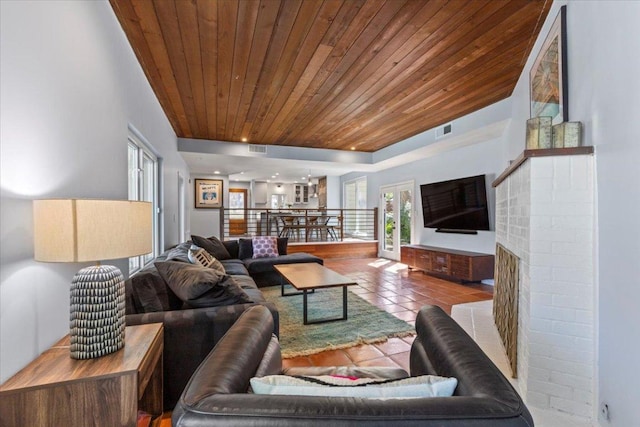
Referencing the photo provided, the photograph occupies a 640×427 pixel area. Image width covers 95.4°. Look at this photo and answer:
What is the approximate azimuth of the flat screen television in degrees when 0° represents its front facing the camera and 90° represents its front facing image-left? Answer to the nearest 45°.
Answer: approximately 45°

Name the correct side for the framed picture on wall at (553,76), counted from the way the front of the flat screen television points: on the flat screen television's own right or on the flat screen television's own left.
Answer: on the flat screen television's own left

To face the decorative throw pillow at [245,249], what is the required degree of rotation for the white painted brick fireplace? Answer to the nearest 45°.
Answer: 0° — it already faces it

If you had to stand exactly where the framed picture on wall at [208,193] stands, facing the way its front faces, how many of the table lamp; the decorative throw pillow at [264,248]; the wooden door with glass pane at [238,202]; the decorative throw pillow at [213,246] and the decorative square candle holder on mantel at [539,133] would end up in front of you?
4

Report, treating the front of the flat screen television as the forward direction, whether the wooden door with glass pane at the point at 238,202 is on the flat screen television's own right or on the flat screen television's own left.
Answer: on the flat screen television's own right

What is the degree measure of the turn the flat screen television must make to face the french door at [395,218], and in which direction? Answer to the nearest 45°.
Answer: approximately 90° to its right

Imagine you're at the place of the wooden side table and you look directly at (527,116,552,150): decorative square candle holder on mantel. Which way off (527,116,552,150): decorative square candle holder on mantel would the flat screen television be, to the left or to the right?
left

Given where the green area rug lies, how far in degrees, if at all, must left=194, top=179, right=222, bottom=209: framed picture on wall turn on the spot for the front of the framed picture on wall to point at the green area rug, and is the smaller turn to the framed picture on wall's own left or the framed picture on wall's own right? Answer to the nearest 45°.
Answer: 0° — it already faces it

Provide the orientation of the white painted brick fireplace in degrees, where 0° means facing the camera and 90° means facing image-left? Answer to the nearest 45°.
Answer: approximately 90°

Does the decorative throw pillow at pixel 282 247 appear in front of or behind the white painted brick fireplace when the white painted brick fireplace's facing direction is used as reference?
in front

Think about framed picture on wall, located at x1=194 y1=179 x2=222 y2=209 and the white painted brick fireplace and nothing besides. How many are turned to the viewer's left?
1

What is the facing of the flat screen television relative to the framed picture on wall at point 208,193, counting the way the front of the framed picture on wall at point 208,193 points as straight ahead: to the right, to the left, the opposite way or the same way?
to the right

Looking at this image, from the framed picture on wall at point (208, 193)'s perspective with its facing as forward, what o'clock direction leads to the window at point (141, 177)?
The window is roughly at 12 o'clock from the framed picture on wall.

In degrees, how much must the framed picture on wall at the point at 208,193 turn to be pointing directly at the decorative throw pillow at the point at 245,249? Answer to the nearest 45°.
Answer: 0° — it already faces it
